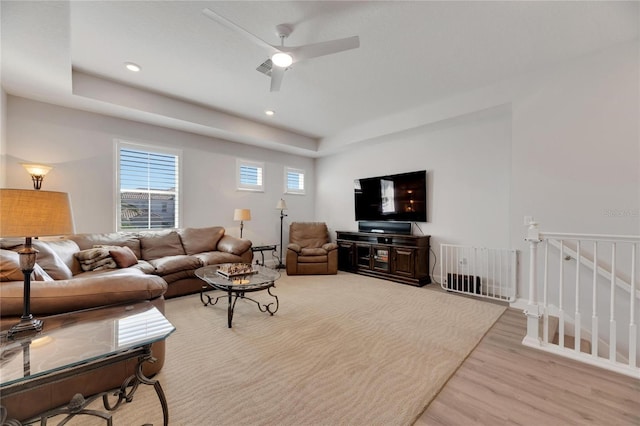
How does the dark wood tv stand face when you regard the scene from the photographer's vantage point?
facing the viewer and to the left of the viewer

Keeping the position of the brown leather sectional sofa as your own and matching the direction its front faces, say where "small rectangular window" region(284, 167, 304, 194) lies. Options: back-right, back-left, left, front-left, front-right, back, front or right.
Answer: left

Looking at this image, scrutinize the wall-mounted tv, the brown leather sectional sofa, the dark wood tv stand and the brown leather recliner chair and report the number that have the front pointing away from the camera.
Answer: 0

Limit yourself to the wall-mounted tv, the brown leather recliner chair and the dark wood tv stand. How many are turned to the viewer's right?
0

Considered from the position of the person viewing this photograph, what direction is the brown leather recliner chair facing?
facing the viewer

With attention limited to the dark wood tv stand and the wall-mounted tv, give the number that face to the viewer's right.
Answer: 0

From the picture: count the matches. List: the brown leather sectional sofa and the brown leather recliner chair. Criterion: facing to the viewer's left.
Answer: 0

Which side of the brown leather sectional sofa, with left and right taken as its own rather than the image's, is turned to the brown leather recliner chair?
left

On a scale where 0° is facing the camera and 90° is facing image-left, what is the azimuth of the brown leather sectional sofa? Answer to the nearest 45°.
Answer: approximately 315°

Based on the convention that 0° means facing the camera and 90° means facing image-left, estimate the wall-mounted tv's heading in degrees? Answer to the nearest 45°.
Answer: approximately 45°

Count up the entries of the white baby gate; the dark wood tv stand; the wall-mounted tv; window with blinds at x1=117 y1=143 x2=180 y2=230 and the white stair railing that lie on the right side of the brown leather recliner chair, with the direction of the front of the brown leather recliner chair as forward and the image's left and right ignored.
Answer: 1

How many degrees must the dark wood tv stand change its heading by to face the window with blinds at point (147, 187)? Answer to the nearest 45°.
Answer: approximately 45° to its right

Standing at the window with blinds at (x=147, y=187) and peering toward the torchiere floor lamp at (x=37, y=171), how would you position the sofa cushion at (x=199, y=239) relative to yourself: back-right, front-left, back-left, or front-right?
back-left

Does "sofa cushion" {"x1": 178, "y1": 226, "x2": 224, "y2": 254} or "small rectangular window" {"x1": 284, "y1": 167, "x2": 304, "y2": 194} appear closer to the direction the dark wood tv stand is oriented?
the sofa cushion

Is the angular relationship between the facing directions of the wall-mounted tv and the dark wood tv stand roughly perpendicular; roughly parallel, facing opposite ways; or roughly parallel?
roughly parallel

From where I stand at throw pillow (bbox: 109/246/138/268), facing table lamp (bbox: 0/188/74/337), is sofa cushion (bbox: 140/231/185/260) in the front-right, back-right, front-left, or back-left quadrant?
back-left
